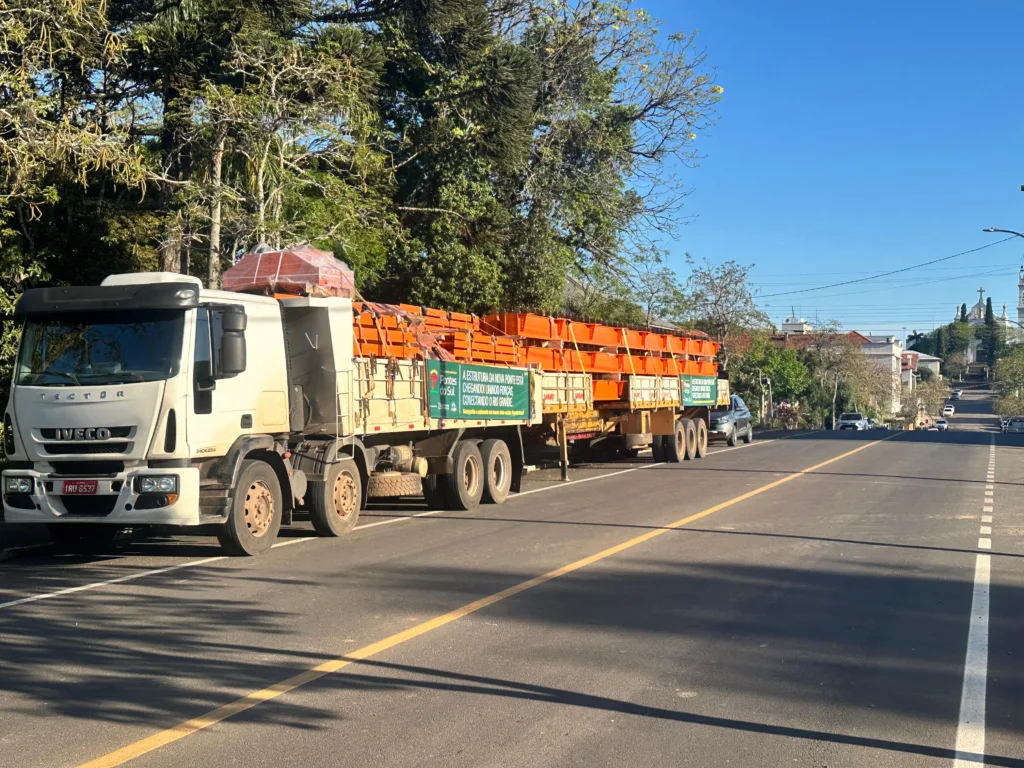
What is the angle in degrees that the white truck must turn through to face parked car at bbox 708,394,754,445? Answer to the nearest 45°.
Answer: approximately 180°

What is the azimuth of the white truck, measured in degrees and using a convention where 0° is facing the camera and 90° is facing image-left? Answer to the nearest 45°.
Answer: approximately 45°
